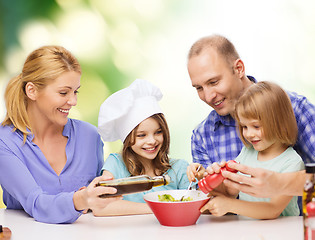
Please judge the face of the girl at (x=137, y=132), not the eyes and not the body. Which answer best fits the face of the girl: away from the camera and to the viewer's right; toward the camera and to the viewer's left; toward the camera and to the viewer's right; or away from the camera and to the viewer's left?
toward the camera and to the viewer's right

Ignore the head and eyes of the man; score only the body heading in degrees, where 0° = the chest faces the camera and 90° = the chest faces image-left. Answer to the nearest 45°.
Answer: approximately 45°

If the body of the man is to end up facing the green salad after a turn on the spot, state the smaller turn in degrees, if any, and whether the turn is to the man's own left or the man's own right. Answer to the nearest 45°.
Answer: approximately 45° to the man's own left

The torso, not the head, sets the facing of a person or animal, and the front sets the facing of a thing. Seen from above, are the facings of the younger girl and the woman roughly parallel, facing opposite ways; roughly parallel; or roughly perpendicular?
roughly perpendicular

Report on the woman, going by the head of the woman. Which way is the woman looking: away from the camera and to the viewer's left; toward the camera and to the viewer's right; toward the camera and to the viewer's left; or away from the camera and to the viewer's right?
toward the camera and to the viewer's right
